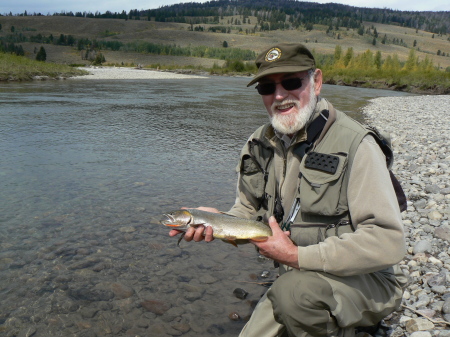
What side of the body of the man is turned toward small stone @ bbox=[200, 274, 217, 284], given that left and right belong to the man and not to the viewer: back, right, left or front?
right

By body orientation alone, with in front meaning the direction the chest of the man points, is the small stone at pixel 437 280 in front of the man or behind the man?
behind

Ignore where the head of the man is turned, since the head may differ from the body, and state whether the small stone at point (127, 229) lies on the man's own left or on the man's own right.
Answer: on the man's own right

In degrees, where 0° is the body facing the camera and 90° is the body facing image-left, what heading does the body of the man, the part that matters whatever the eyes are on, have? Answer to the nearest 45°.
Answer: approximately 45°

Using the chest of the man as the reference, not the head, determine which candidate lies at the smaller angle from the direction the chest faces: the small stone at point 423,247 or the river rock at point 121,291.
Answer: the river rock

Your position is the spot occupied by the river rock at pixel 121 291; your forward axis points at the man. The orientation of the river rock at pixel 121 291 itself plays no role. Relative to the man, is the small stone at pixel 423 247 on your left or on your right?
left

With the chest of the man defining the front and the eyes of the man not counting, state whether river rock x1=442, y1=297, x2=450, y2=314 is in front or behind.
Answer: behind

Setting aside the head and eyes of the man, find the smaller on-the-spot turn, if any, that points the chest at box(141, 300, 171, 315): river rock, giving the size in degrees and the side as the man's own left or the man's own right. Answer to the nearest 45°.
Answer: approximately 90° to the man's own right

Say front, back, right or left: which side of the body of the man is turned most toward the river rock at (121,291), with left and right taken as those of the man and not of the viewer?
right

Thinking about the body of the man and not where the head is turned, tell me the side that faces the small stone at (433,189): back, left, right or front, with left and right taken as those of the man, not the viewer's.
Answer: back
